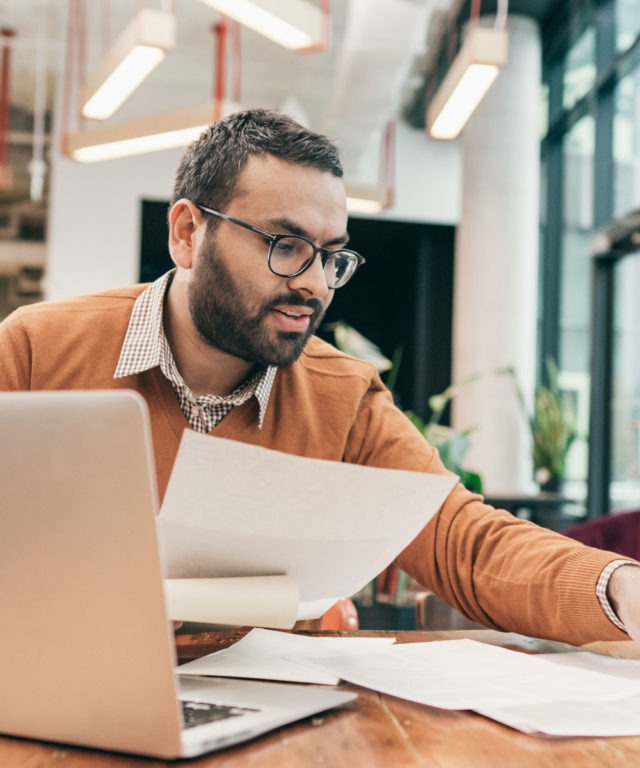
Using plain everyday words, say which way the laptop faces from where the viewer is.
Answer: facing away from the viewer and to the right of the viewer

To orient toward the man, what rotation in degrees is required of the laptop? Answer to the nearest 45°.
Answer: approximately 45° to its left

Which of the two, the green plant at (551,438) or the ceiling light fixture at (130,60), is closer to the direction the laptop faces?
the green plant

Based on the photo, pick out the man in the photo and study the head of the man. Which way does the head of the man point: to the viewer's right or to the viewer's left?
to the viewer's right

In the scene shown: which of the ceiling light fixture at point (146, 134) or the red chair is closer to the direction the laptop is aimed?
the red chair
